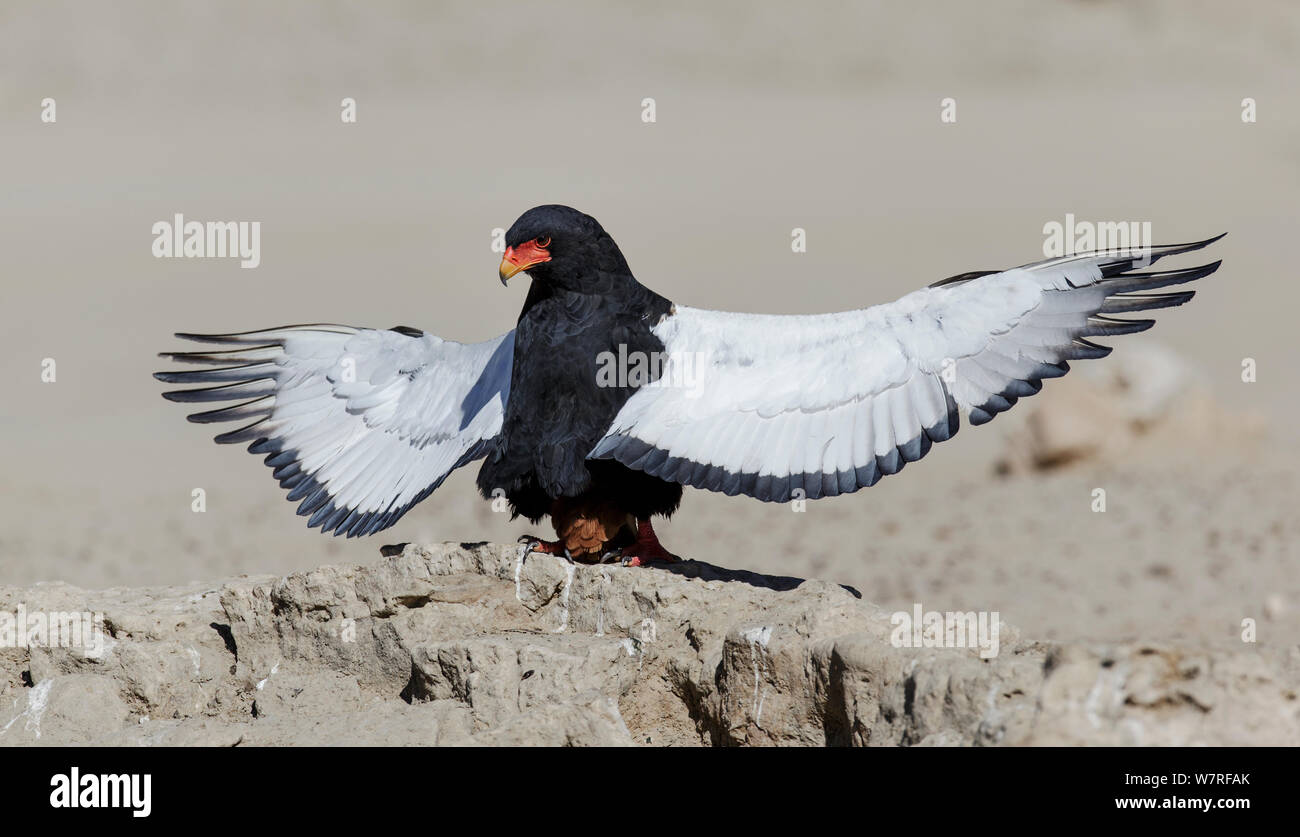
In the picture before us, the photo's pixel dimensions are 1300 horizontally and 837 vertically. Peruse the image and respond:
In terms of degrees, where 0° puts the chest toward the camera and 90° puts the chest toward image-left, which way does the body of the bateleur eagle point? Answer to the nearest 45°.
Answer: approximately 45°
